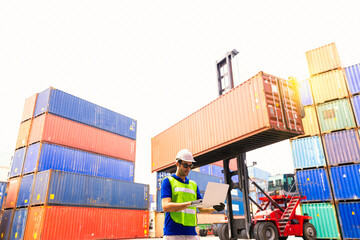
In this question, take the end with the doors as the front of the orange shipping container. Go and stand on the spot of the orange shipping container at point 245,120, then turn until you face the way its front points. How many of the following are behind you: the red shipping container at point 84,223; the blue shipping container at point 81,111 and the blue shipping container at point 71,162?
3

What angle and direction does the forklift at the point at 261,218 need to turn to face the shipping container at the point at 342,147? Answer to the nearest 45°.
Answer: approximately 180°

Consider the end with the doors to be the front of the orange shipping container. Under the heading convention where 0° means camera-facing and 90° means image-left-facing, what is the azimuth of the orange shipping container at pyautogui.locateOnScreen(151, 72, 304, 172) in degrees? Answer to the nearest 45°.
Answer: approximately 315°

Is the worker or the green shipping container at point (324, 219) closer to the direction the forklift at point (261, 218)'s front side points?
the worker

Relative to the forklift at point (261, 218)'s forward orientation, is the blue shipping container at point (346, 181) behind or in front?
behind

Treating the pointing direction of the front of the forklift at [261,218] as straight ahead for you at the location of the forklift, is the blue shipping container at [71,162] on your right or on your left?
on your right

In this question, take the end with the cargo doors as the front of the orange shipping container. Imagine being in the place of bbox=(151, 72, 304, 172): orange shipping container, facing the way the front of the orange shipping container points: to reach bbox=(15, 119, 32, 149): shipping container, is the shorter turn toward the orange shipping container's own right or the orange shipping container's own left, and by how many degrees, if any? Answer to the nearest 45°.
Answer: approximately 180°

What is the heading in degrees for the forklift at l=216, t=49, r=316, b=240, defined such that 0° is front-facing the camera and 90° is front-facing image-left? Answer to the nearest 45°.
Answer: approximately 45°
